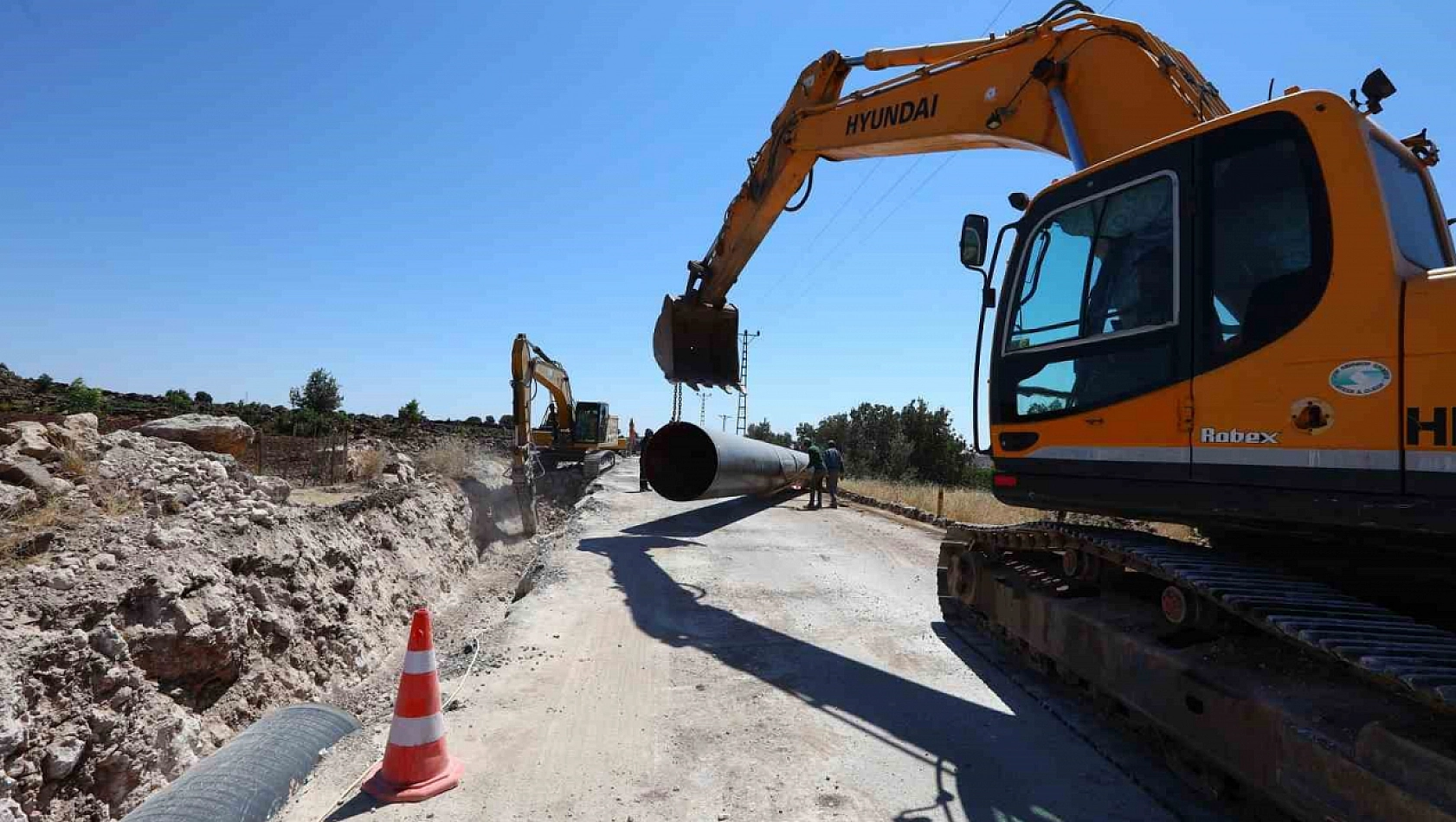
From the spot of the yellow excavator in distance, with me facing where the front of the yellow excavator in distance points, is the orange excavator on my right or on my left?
on my left

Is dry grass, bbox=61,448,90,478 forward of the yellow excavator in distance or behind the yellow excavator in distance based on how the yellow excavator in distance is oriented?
forward

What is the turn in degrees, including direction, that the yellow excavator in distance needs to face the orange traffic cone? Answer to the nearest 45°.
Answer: approximately 45° to its left

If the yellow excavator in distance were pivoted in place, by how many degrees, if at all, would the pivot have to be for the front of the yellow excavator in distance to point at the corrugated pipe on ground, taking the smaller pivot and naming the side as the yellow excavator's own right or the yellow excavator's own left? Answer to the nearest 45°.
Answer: approximately 45° to the yellow excavator's own left

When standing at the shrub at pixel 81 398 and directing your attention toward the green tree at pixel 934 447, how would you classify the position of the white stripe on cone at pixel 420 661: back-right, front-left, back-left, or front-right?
front-right

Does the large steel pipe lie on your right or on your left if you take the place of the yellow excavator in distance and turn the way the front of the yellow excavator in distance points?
on your left

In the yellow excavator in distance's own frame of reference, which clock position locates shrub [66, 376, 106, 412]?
The shrub is roughly at 2 o'clock from the yellow excavator in distance.

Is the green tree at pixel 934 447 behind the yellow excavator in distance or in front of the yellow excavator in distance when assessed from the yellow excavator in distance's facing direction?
behind

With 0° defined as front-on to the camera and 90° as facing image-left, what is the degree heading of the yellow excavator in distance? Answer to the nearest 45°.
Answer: approximately 45°

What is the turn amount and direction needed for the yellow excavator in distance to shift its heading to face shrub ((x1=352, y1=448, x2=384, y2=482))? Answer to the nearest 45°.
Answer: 0° — it already faces it
